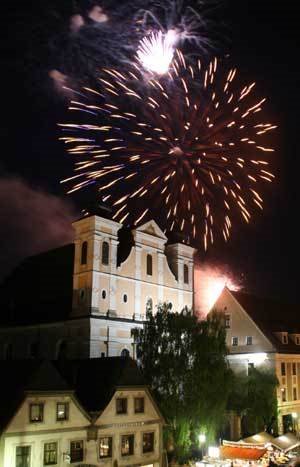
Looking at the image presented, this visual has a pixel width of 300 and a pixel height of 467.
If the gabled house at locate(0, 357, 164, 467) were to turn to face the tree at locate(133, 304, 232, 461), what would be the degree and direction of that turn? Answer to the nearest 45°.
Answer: approximately 135° to its left

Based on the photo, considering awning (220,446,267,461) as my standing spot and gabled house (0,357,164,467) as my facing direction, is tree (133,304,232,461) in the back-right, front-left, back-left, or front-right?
front-right

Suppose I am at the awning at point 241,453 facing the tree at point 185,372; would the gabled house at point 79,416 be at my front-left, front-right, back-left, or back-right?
front-left

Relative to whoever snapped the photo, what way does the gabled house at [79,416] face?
facing the viewer

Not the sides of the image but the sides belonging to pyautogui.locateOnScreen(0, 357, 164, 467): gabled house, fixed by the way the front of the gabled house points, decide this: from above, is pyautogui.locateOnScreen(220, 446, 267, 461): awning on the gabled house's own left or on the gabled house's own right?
on the gabled house's own left
